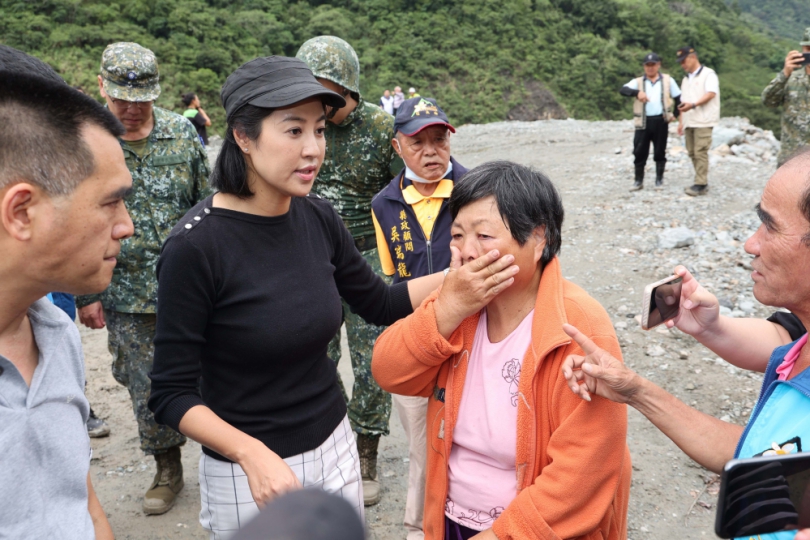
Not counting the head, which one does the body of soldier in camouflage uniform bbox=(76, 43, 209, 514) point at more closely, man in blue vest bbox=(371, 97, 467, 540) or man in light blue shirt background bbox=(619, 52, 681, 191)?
the man in blue vest

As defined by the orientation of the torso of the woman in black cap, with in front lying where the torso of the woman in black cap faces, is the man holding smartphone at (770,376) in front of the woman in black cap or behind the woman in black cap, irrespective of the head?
in front

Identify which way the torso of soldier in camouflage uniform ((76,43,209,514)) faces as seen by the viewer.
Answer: toward the camera

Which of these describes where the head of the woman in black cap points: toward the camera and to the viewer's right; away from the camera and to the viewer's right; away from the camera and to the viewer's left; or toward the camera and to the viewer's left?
toward the camera and to the viewer's right

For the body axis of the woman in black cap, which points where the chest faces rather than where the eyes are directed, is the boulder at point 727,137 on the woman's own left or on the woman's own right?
on the woman's own left

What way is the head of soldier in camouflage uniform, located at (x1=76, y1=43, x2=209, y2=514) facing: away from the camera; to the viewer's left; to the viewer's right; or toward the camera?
toward the camera

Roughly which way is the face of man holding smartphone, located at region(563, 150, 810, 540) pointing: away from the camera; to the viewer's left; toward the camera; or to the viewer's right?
to the viewer's left

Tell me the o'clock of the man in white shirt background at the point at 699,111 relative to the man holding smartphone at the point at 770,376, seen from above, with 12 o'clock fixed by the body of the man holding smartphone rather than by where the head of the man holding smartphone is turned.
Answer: The man in white shirt background is roughly at 3 o'clock from the man holding smartphone.

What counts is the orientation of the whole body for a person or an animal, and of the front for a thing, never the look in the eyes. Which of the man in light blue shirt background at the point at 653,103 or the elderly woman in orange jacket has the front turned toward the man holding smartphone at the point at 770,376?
the man in light blue shirt background

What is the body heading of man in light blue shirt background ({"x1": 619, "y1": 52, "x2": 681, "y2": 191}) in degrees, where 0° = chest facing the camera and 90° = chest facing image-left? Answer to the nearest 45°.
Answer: approximately 0°

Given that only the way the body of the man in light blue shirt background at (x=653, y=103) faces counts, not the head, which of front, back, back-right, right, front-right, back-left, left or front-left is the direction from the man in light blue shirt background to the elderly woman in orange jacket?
front

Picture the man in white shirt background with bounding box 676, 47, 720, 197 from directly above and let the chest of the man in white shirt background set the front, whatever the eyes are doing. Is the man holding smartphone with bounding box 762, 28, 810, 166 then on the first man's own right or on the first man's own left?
on the first man's own left

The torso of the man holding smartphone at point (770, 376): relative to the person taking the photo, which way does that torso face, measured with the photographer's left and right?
facing to the left of the viewer
